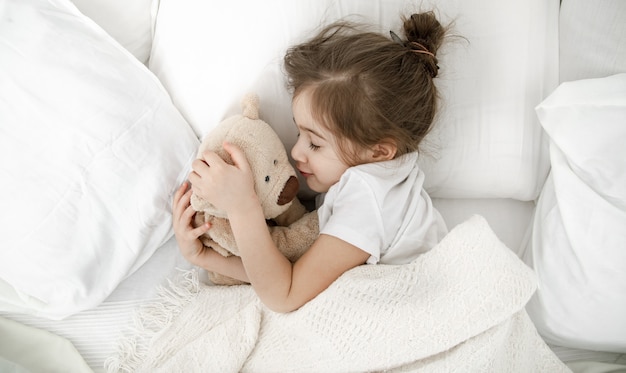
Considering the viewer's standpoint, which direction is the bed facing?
facing the viewer

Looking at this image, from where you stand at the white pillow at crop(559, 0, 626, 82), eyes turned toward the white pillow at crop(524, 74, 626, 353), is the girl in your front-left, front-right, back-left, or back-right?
front-right

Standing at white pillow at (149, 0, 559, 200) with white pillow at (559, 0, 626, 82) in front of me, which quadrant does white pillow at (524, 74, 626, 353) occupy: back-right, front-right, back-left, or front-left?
front-right
